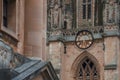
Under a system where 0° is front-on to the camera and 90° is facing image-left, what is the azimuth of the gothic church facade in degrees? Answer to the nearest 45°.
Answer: approximately 0°
